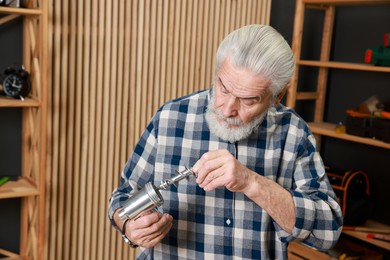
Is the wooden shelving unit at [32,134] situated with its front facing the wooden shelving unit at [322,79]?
no

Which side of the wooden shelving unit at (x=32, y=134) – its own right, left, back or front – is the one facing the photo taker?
front

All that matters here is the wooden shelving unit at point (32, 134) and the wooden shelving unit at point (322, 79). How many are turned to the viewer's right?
0

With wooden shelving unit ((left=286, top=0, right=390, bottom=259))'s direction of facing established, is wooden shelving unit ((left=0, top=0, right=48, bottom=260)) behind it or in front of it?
in front
